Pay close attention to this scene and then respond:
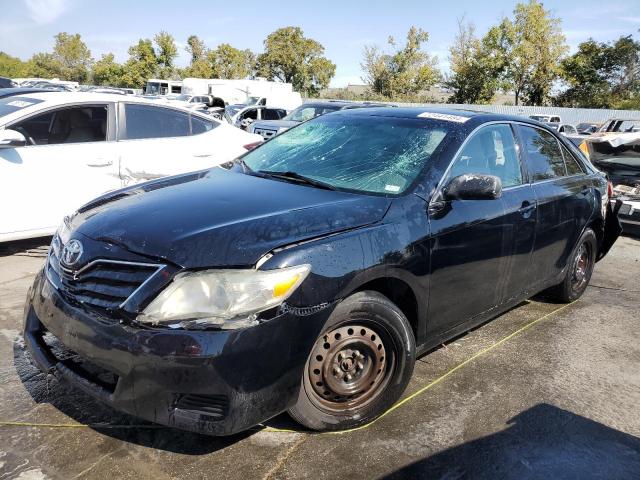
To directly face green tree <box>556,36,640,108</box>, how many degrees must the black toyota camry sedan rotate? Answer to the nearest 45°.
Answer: approximately 180°

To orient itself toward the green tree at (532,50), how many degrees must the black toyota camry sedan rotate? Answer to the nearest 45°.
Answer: approximately 135° to its right

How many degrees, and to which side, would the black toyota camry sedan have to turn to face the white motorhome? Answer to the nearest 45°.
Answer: approximately 135° to its right

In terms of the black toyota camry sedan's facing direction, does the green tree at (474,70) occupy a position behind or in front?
behind

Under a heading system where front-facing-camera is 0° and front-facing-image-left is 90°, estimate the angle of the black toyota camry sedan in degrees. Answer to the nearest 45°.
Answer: approximately 45°

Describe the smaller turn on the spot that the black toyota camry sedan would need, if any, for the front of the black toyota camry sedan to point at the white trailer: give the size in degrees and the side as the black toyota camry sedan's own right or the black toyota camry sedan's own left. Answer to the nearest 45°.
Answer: approximately 135° to the black toyota camry sedan's own right

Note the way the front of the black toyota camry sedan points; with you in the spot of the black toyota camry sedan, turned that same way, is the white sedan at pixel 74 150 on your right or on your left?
on your right
